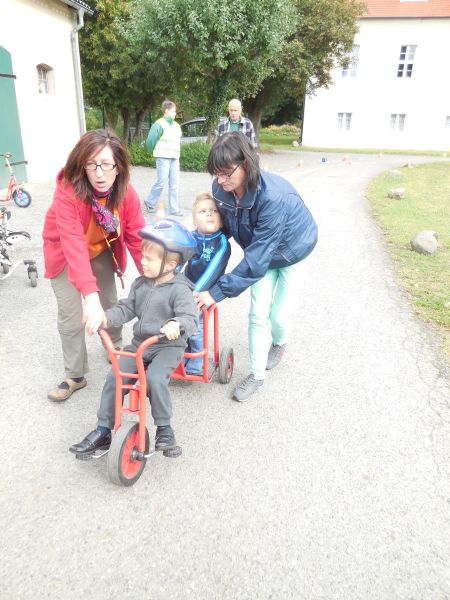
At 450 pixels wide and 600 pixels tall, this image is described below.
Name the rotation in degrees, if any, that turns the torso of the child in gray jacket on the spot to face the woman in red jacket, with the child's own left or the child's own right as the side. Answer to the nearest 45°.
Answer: approximately 90° to the child's own right

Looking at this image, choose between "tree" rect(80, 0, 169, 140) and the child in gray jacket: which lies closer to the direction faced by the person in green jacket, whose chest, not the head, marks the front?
the child in gray jacket

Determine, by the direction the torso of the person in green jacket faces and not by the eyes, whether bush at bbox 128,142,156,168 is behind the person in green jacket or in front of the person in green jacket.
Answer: behind

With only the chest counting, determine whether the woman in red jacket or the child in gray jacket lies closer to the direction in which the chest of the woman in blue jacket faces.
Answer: the child in gray jacket

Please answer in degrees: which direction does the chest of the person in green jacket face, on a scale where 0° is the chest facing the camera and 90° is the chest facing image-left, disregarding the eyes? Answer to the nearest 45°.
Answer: approximately 315°

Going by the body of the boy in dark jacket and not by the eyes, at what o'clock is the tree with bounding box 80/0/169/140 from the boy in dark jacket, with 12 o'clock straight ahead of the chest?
The tree is roughly at 4 o'clock from the boy in dark jacket.

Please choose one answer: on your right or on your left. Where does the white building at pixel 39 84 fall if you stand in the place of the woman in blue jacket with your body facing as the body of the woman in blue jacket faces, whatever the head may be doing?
on your right

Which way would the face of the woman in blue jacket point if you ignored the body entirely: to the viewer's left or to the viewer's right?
to the viewer's left

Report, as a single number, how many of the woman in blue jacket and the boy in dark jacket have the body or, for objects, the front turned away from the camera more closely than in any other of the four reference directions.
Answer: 0

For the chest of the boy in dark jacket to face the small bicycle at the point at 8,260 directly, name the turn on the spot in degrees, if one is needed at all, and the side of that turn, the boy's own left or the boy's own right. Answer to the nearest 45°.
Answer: approximately 90° to the boy's own right

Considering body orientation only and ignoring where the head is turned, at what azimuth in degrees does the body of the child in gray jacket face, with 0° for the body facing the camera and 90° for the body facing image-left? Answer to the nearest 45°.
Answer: approximately 45°

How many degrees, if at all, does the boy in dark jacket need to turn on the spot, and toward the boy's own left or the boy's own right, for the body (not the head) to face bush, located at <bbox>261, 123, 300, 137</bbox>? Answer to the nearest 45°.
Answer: approximately 135° to the boy's own right

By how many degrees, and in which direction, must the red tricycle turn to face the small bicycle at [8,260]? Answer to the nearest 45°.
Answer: approximately 135° to its right
